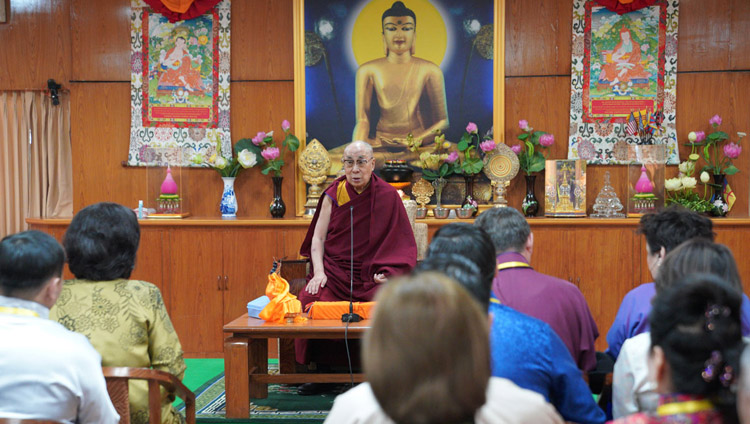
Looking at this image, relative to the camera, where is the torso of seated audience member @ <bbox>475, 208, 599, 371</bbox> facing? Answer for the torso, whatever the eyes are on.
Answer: away from the camera

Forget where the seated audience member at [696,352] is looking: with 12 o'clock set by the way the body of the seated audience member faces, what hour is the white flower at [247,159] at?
The white flower is roughly at 12 o'clock from the seated audience member.

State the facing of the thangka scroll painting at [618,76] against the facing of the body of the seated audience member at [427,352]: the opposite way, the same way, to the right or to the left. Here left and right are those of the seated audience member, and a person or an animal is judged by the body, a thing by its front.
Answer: the opposite way

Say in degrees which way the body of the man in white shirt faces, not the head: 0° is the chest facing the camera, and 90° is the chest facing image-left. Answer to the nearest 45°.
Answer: approximately 225°

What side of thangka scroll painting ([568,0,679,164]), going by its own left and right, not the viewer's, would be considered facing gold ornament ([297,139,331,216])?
right

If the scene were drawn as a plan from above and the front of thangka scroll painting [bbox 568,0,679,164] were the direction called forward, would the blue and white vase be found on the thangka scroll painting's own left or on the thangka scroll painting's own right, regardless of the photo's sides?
on the thangka scroll painting's own right

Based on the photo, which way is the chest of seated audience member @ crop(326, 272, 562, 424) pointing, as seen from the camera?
away from the camera
